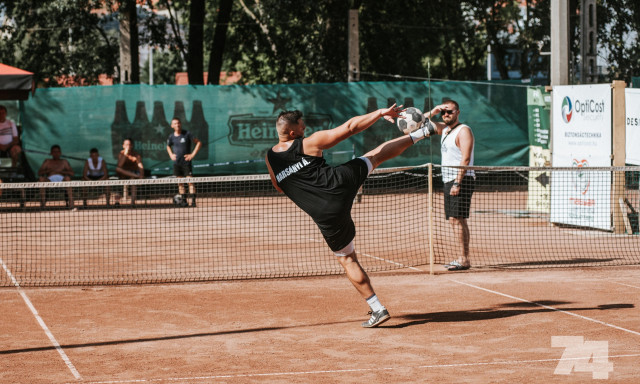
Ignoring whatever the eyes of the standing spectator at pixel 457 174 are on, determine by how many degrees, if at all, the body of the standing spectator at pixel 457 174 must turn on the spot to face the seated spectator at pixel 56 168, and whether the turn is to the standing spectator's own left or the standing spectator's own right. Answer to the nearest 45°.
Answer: approximately 90° to the standing spectator's own right

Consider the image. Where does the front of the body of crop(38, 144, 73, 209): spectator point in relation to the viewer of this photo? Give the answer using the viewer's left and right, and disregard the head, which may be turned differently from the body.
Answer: facing the viewer

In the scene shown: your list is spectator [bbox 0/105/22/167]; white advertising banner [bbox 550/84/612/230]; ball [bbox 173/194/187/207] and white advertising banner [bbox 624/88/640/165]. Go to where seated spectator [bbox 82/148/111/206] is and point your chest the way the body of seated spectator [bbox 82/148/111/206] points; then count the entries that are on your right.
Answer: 1

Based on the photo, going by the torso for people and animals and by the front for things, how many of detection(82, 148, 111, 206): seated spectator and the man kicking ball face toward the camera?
1

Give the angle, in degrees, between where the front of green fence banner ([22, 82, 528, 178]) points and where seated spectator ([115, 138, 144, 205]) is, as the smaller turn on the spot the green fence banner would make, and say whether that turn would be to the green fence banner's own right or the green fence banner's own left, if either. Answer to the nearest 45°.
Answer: approximately 45° to the green fence banner's own right

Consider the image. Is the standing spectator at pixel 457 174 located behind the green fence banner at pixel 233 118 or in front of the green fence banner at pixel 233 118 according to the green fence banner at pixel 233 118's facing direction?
in front

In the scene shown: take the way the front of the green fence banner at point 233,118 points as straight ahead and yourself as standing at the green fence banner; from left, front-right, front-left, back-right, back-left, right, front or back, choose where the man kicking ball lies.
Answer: front

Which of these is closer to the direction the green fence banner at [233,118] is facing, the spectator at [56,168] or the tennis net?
the tennis net

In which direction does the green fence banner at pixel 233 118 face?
toward the camera

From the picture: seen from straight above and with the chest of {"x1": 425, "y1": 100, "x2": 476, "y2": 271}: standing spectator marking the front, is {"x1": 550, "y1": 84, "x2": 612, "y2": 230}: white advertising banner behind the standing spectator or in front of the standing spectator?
behind

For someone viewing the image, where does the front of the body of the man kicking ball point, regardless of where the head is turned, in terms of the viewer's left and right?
facing away from the viewer and to the right of the viewer

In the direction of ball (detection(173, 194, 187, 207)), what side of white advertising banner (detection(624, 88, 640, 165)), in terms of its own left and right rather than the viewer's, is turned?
right
